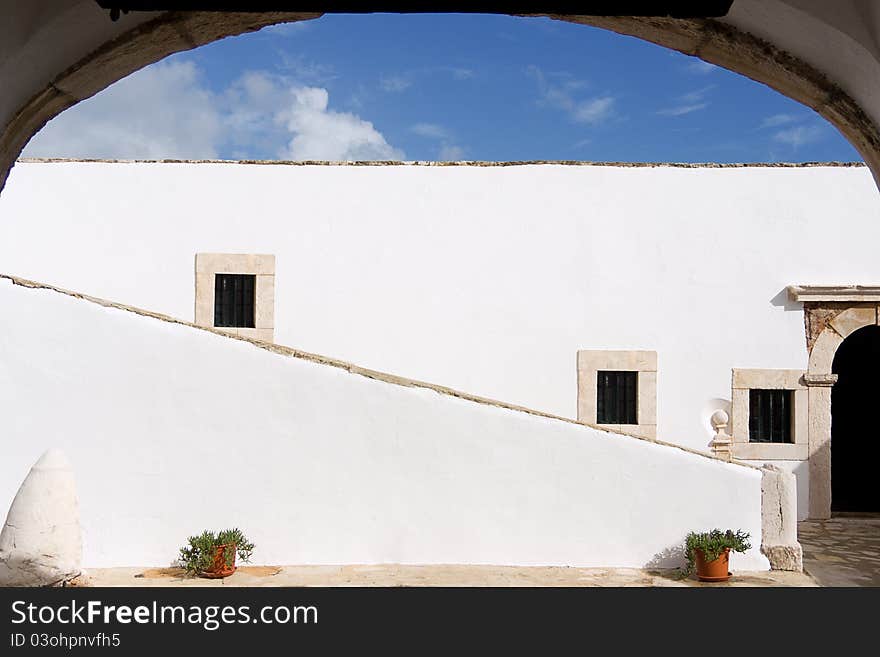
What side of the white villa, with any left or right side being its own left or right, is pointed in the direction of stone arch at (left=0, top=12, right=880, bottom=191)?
front

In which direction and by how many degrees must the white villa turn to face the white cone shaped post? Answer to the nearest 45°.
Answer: approximately 45° to its right

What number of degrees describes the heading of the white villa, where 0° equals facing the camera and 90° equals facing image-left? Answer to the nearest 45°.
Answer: approximately 0°

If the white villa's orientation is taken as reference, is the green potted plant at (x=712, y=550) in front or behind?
in front
